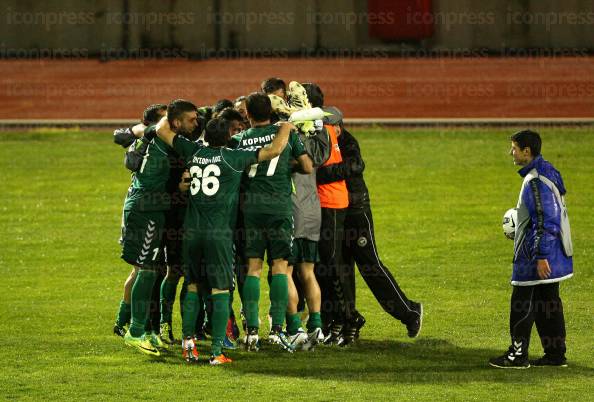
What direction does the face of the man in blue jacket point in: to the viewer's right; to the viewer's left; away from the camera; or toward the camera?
to the viewer's left

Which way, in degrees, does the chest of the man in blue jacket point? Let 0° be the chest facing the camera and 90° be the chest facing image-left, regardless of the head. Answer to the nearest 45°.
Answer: approximately 90°
